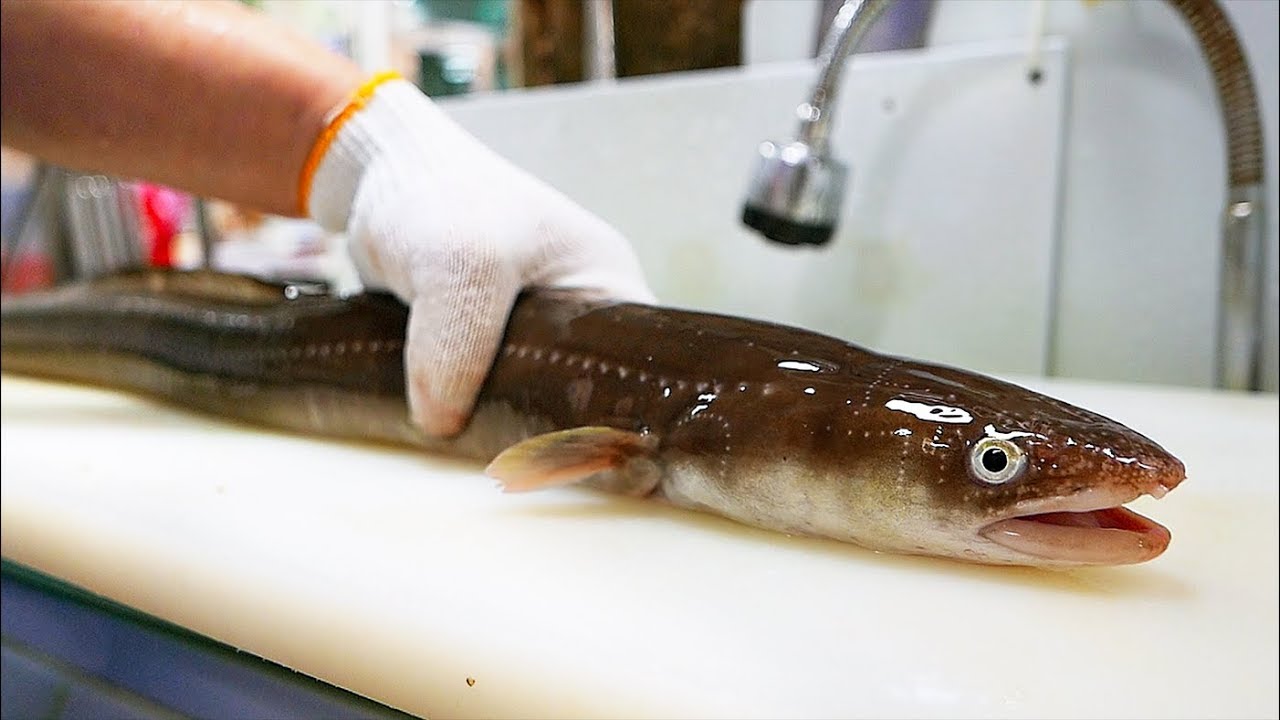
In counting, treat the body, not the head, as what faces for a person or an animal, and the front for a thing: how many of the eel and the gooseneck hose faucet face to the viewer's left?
1

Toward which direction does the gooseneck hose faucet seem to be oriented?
to the viewer's left

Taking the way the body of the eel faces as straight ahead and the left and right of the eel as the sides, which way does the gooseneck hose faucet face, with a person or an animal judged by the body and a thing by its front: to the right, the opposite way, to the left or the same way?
the opposite way

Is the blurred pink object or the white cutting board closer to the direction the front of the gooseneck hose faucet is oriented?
the blurred pink object

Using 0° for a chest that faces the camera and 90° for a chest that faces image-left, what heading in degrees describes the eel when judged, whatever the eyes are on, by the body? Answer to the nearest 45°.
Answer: approximately 270°
